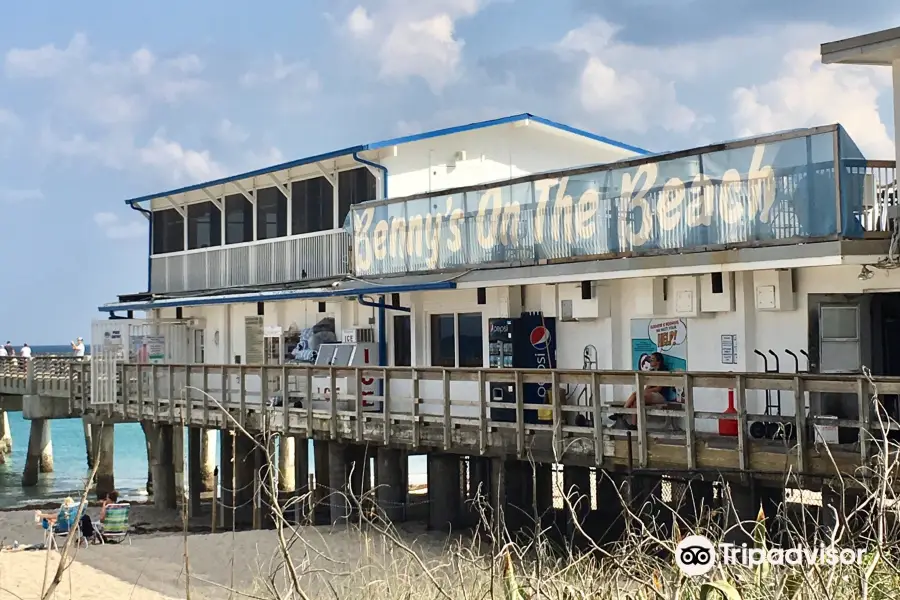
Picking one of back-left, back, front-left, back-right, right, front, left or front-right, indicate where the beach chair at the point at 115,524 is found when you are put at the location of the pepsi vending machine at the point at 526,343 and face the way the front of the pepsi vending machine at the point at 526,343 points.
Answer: front-right

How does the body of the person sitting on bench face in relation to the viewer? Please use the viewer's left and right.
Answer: facing to the left of the viewer

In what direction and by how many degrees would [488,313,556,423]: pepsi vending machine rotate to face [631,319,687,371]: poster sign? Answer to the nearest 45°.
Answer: approximately 90° to its left

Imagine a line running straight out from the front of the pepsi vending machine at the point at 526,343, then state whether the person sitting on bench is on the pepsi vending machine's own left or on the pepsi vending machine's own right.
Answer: on the pepsi vending machine's own left

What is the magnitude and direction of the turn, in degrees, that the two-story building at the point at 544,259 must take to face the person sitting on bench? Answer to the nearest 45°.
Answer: approximately 90° to its left

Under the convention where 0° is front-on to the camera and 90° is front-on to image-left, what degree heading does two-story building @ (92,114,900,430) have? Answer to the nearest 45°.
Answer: approximately 45°

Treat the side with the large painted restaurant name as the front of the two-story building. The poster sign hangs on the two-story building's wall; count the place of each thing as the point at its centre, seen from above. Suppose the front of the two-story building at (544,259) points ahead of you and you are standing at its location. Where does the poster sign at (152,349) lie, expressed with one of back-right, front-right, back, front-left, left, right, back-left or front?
right

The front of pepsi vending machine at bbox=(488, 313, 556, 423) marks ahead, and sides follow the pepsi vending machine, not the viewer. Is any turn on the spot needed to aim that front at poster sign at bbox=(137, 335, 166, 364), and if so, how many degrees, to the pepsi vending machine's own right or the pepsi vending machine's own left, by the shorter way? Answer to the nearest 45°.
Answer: approximately 90° to the pepsi vending machine's own right

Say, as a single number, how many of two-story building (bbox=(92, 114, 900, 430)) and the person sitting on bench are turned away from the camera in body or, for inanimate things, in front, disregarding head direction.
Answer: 0

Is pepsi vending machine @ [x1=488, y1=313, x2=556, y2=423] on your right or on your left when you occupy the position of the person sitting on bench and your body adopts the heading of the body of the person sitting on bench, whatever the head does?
on your right
